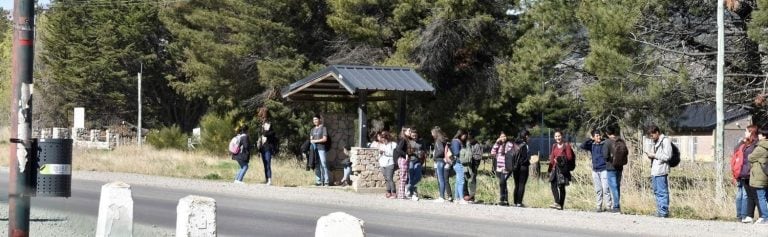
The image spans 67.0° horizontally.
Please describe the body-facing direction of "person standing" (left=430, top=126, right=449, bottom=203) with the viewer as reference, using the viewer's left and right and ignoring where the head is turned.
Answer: facing to the left of the viewer

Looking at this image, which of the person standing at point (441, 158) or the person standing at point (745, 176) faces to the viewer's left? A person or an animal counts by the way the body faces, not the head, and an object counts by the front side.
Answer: the person standing at point (441, 158)

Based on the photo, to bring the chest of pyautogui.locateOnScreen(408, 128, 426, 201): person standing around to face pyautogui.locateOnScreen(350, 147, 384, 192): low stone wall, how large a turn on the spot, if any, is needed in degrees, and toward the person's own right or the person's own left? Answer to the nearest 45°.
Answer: approximately 90° to the person's own right

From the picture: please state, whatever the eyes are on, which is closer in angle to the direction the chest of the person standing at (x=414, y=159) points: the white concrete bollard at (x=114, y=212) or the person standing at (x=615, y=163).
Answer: the white concrete bollard

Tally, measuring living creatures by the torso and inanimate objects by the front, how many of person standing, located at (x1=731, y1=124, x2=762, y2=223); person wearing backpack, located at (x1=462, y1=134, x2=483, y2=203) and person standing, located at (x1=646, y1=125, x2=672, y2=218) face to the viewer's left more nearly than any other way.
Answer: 2

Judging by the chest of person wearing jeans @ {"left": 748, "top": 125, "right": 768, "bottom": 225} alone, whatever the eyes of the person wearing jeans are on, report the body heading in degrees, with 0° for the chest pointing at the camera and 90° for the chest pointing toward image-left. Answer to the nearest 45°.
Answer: approximately 90°

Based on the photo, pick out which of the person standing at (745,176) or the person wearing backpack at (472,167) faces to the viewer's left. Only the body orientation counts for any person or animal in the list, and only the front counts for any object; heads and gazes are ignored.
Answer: the person wearing backpack

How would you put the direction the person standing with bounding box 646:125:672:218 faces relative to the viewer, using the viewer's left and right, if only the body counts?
facing to the left of the viewer
